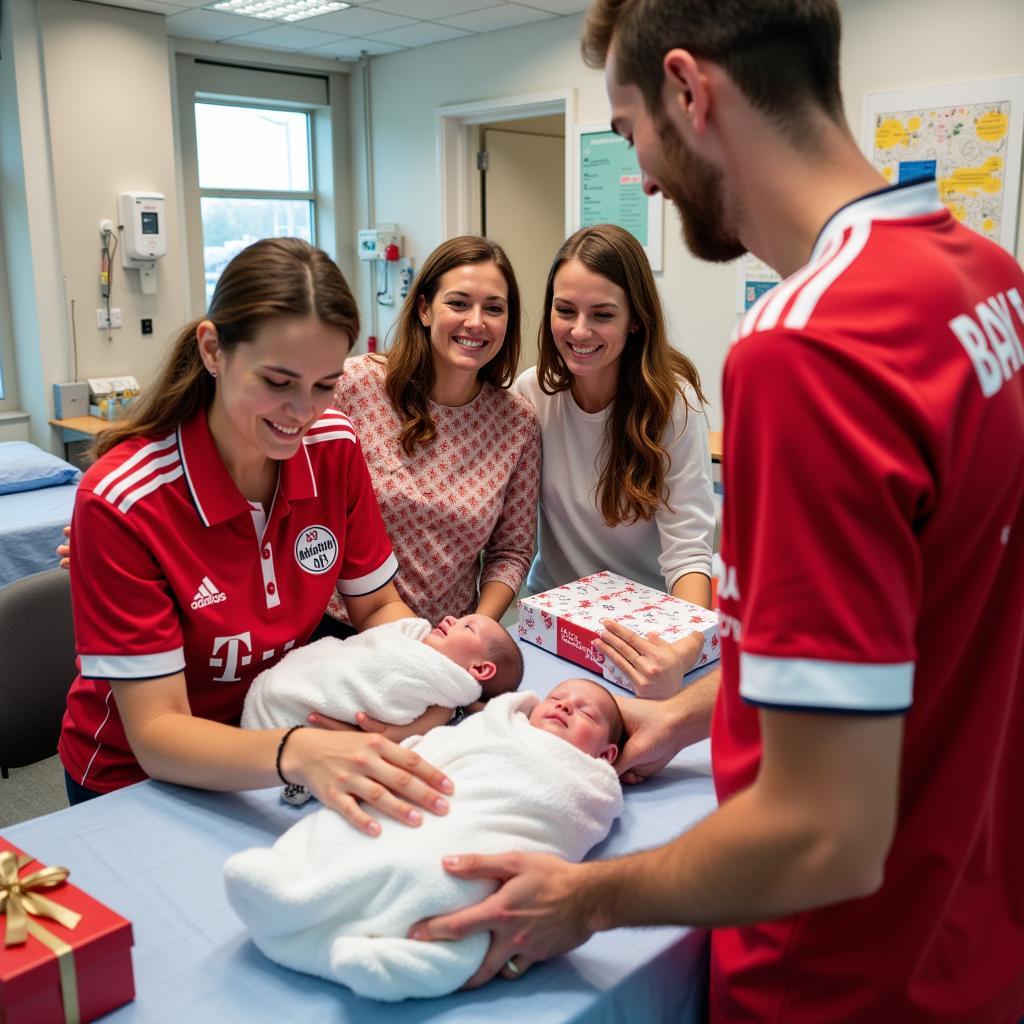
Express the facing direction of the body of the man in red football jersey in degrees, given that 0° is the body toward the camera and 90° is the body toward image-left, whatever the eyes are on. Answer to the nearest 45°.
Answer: approximately 135°

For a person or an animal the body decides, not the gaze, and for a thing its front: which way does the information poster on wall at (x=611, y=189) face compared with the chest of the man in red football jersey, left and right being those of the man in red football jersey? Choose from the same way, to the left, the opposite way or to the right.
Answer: to the left

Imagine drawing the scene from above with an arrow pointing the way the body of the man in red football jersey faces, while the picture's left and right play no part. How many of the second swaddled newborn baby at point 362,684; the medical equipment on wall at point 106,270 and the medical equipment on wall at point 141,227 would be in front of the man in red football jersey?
3

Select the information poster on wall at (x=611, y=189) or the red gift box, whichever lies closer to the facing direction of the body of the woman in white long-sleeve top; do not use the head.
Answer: the red gift box

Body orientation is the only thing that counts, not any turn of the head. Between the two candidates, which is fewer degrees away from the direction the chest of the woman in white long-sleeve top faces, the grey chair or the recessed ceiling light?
the grey chair

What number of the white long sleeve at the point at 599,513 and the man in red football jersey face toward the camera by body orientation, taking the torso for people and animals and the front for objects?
1

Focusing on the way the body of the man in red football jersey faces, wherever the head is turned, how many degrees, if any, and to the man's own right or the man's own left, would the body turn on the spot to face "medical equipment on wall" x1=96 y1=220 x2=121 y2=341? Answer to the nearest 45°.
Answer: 0° — they already face it

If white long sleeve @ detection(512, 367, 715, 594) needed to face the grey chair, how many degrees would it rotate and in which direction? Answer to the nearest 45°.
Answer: approximately 45° to its right

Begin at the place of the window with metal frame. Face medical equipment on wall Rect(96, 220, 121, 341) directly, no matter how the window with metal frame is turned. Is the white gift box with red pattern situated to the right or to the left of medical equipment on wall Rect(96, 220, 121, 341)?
left

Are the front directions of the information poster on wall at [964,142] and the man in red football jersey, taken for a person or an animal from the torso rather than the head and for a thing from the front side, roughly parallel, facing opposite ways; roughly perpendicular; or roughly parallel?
roughly perpendicular

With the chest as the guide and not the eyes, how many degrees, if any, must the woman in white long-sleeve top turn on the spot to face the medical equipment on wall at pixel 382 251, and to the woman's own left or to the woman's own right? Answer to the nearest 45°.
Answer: approximately 135° to the woman's own right

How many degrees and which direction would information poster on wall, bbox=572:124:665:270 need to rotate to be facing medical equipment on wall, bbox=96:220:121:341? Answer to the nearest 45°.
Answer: approximately 45° to its right

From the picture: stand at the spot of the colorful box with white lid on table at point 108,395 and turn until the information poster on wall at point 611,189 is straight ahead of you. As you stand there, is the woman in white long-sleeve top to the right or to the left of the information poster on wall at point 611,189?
right

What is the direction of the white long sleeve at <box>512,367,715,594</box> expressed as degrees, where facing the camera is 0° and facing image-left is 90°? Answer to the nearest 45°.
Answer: approximately 0°
